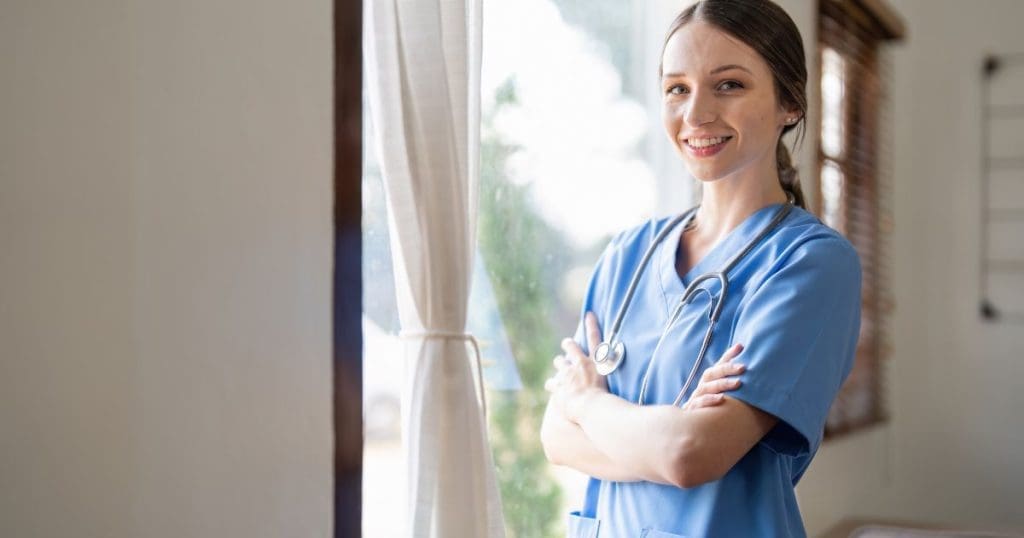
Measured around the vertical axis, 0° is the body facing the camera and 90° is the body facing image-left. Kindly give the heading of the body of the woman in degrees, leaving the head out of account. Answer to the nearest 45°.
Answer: approximately 45°

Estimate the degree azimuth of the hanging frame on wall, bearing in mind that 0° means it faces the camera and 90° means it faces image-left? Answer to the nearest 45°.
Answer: approximately 0°

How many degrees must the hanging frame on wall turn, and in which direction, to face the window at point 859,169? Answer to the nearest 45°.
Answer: approximately 45° to its right
